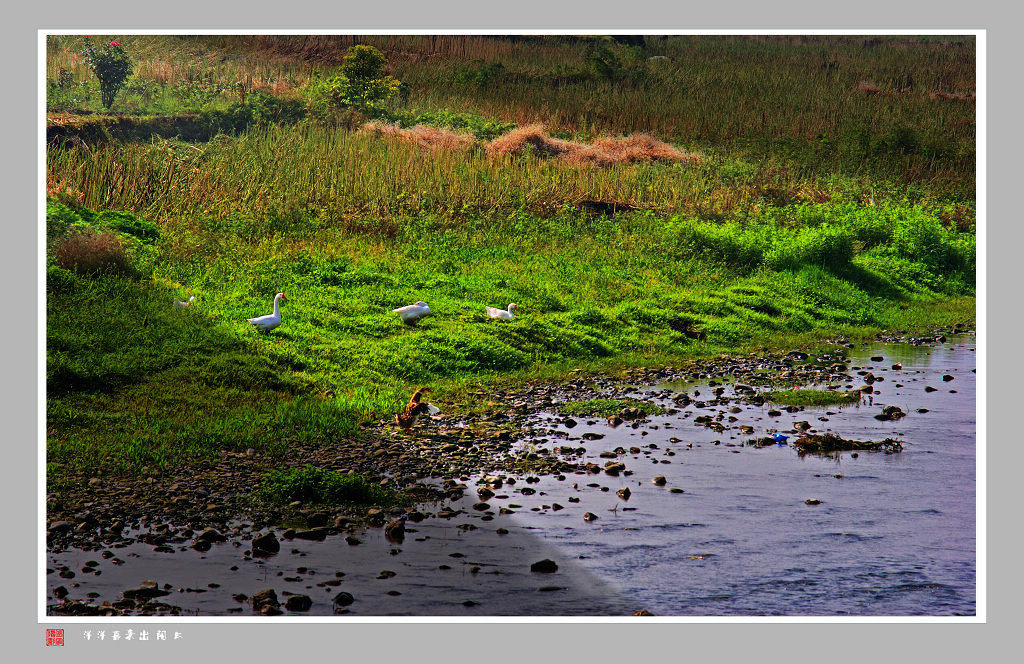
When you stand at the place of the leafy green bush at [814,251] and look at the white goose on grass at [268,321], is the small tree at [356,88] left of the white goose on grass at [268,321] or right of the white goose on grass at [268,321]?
right

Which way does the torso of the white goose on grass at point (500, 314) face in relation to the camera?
to the viewer's right

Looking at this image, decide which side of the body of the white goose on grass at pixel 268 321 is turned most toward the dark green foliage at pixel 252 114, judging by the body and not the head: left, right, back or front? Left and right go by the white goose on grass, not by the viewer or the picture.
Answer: left

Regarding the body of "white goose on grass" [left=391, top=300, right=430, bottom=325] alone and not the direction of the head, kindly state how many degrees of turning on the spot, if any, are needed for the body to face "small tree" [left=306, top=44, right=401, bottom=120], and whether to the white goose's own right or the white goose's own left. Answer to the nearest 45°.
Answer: approximately 90° to the white goose's own left

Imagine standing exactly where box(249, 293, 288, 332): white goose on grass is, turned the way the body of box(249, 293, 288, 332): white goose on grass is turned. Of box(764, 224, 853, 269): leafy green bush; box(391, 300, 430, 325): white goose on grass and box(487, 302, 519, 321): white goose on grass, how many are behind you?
0

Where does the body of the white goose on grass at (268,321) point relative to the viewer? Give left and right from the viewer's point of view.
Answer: facing to the right of the viewer

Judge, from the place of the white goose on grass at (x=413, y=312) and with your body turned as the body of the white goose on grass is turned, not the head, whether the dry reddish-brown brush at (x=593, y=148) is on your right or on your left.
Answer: on your left

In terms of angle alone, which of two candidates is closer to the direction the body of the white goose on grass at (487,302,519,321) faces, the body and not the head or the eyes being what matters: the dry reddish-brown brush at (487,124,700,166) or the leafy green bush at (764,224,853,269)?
the leafy green bush

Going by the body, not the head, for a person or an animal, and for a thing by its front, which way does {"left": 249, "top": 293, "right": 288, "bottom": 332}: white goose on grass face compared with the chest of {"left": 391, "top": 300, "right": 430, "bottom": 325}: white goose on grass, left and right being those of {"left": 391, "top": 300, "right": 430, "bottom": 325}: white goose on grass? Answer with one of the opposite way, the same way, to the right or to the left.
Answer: the same way

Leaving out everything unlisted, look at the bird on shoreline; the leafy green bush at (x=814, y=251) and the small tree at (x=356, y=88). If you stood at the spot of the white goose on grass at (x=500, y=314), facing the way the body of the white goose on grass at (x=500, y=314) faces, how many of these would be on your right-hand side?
1

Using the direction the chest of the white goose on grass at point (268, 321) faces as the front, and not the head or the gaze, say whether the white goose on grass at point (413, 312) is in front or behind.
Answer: in front

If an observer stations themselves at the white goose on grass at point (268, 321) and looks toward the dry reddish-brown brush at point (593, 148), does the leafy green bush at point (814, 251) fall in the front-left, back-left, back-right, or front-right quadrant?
front-right

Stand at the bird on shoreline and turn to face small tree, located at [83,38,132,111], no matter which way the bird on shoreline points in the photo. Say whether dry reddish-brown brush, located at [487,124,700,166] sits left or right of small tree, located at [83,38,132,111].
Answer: right
